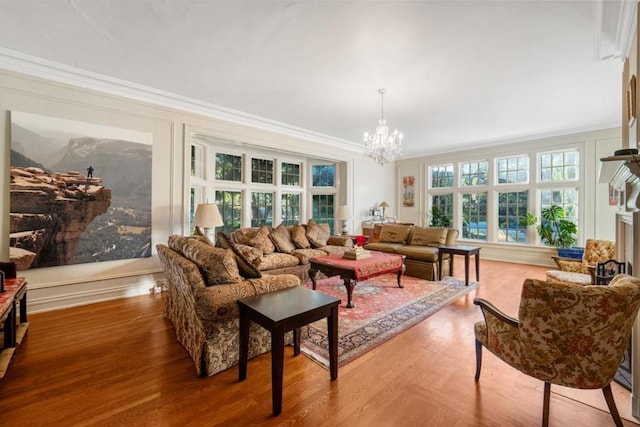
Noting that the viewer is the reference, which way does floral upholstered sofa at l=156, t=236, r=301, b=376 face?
facing away from the viewer and to the right of the viewer

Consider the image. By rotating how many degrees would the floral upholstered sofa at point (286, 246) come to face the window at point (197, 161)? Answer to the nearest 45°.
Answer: approximately 180°

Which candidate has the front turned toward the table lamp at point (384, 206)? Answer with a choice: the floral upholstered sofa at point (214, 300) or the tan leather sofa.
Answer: the floral upholstered sofa

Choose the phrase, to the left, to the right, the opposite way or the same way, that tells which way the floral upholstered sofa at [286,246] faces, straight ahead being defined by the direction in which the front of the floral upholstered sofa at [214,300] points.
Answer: to the right

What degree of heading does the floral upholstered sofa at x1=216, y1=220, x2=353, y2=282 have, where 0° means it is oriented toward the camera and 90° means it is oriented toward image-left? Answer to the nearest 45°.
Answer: approximately 315°

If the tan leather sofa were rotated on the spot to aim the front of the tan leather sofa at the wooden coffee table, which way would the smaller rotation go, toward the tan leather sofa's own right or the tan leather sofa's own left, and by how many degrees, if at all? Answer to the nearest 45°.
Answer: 0° — it already faces it

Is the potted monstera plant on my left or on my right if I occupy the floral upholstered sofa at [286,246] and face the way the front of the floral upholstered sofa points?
on my left
